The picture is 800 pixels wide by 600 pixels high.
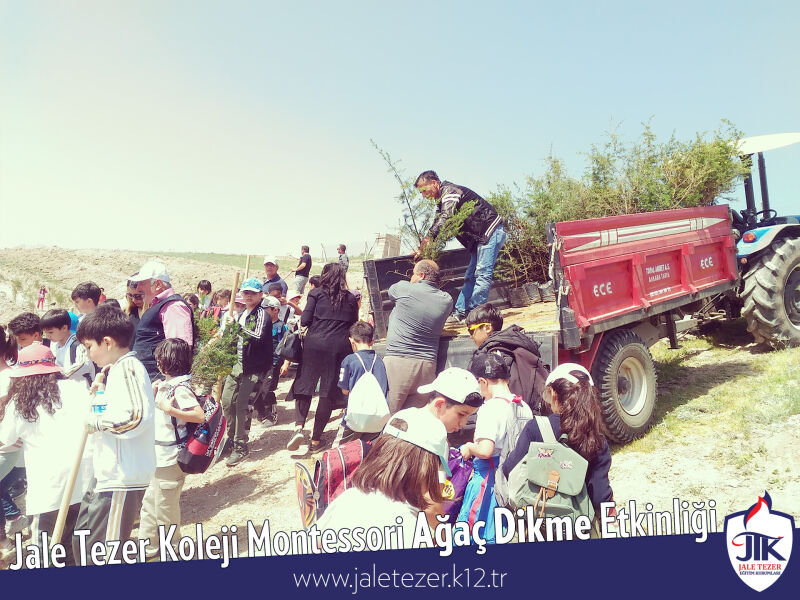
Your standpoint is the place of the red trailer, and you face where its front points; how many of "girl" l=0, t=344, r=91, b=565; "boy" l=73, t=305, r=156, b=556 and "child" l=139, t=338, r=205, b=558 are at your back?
3

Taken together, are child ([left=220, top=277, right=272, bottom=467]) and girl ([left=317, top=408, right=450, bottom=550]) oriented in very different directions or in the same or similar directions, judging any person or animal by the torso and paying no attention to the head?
very different directions

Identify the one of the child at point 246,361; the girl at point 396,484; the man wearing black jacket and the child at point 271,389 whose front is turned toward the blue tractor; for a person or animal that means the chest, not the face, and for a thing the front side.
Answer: the girl

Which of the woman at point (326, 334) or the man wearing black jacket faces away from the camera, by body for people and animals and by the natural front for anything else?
the woman

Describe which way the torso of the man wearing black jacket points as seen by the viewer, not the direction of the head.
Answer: to the viewer's left

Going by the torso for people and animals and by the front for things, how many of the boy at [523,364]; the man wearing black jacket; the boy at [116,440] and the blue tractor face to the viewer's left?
3

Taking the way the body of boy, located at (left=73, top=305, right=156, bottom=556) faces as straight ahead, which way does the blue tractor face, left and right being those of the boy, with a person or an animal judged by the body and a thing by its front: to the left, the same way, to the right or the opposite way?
the opposite way

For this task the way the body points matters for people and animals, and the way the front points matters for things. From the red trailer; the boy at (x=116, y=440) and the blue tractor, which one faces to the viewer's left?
the boy

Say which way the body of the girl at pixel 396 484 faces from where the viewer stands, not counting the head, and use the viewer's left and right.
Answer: facing away from the viewer and to the right of the viewer
